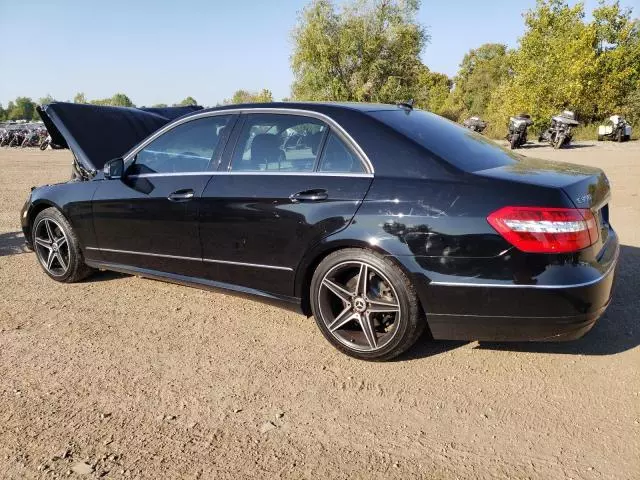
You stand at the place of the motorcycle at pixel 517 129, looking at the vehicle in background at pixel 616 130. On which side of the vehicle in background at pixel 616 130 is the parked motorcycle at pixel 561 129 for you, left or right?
right

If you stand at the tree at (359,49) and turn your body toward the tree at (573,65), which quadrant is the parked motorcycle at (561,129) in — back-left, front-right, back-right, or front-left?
front-right

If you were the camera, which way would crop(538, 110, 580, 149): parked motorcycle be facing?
facing the viewer and to the right of the viewer

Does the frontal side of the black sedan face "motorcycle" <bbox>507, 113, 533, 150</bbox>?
no

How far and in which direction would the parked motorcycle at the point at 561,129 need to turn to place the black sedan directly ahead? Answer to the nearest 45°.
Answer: approximately 45° to its right

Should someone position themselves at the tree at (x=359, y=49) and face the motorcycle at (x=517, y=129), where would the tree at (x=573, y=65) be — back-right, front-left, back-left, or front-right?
front-left

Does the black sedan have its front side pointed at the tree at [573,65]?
no

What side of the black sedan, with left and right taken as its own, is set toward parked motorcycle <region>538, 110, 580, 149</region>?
right

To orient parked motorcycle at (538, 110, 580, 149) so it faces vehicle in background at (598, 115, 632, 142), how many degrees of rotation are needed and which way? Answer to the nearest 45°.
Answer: approximately 135° to its left

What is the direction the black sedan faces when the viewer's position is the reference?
facing away from the viewer and to the left of the viewer

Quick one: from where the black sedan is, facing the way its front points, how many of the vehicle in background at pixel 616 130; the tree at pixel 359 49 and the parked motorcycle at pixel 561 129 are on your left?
0

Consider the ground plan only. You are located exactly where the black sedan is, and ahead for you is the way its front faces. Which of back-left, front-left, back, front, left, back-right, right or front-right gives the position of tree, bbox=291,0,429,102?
front-right

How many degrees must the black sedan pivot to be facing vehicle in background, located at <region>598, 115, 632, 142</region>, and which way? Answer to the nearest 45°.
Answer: approximately 90° to its right

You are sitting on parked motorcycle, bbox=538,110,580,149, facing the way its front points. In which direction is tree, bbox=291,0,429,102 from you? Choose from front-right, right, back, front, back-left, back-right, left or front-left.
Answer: back

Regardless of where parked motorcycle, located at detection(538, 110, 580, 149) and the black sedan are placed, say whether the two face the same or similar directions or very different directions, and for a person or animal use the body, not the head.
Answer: very different directions
